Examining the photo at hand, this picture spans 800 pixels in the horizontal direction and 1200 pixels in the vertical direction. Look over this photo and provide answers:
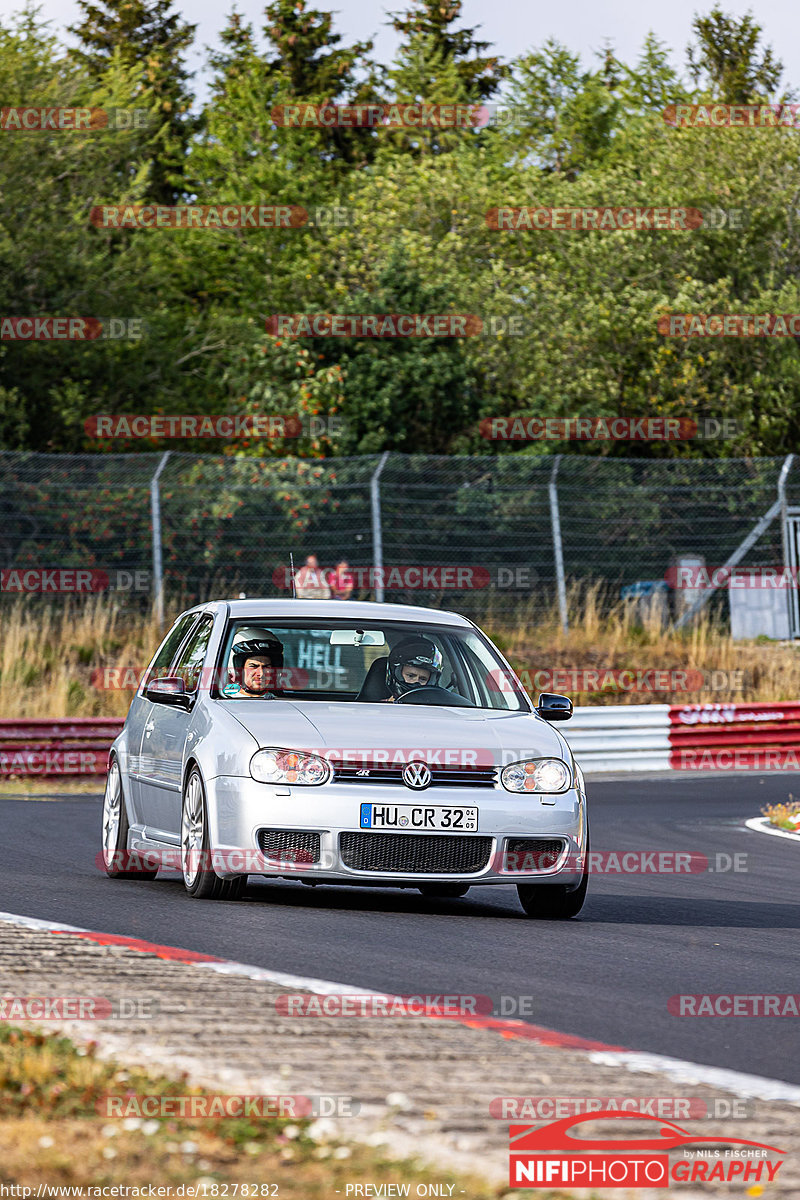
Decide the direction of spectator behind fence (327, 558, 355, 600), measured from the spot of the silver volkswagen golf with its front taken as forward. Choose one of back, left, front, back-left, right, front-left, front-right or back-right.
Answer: back-left

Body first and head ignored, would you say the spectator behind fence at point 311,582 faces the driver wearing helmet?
yes

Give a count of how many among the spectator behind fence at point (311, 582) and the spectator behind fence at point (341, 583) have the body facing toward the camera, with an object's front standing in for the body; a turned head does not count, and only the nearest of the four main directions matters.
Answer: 2

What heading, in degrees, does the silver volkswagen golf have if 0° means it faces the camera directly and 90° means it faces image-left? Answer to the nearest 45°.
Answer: approximately 315°

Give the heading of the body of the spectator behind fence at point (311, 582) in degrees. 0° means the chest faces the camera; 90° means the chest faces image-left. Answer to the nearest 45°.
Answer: approximately 0°

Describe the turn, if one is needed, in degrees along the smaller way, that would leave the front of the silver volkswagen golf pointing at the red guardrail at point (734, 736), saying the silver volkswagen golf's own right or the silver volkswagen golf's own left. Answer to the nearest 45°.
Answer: approximately 135° to the silver volkswagen golf's own left

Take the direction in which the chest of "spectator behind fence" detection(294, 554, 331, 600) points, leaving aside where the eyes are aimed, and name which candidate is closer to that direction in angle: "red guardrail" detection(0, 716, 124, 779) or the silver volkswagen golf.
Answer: the silver volkswagen golf

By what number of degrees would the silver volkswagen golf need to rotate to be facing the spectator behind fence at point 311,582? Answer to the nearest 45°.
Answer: approximately 135° to its left
